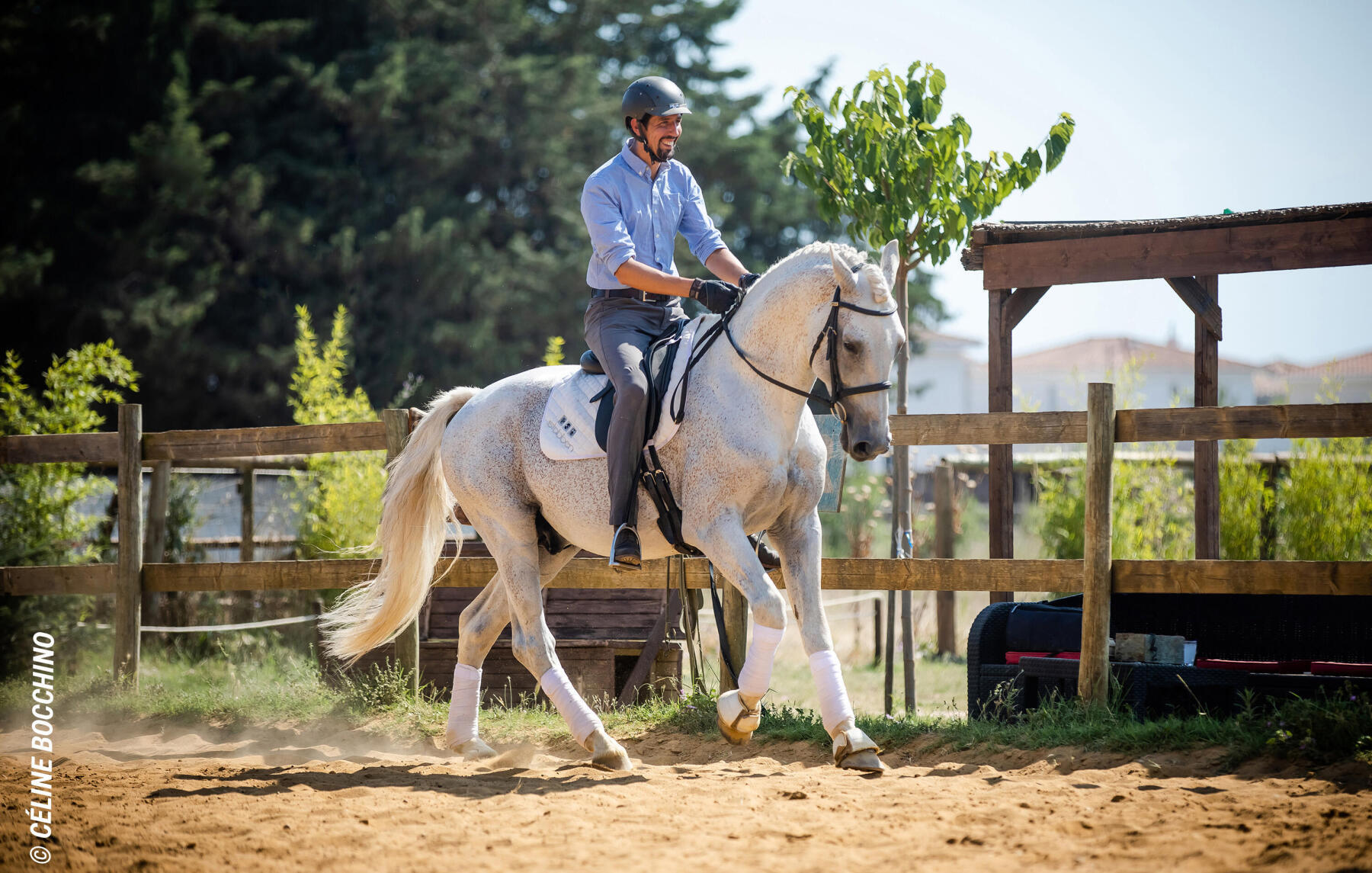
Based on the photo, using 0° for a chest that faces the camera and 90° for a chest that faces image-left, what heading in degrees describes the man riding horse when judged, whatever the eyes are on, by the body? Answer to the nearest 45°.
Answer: approximately 315°

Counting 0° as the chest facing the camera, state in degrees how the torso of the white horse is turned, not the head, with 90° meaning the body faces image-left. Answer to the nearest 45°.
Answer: approximately 315°

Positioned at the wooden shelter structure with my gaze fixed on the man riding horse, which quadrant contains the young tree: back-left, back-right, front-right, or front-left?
front-right

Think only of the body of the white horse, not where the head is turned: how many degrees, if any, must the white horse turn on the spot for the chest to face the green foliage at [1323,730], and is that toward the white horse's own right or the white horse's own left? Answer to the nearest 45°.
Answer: approximately 45° to the white horse's own left

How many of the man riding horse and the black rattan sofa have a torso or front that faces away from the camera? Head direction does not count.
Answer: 0

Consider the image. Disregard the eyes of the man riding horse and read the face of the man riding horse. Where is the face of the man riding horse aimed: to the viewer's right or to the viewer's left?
to the viewer's right

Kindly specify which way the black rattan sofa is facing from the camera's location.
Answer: facing the viewer
